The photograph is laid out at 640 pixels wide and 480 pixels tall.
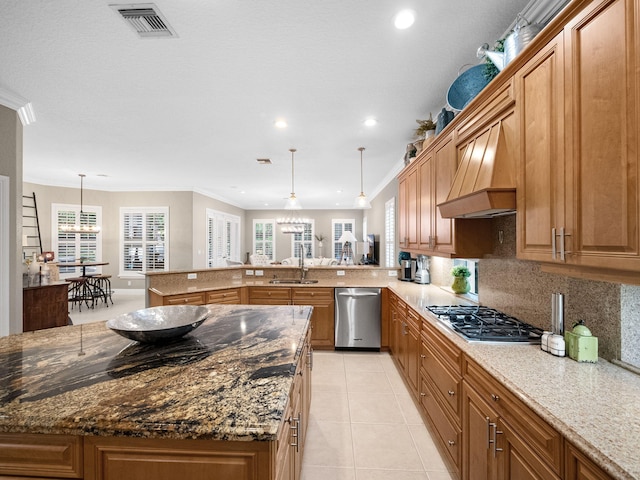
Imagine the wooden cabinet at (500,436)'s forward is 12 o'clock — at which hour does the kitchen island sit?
The kitchen island is roughly at 12 o'clock from the wooden cabinet.

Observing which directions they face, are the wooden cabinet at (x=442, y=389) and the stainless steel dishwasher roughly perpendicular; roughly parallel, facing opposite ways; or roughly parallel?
roughly perpendicular

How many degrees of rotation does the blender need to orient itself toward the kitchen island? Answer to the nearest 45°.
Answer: approximately 45° to its left

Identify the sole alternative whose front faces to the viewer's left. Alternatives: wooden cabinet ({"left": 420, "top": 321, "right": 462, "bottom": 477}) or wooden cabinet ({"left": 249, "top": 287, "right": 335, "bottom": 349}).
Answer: wooden cabinet ({"left": 420, "top": 321, "right": 462, "bottom": 477})

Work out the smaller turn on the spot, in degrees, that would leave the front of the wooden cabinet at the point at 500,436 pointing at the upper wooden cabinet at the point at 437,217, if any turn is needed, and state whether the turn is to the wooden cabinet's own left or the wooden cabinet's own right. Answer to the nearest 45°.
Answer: approximately 135° to the wooden cabinet's own right

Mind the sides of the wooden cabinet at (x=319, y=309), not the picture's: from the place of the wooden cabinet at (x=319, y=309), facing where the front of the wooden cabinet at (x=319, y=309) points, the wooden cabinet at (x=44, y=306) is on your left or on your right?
on your right

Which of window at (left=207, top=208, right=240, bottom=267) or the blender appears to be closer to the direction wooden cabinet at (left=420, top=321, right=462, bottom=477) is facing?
the window

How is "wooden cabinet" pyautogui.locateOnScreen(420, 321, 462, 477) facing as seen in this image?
to the viewer's left

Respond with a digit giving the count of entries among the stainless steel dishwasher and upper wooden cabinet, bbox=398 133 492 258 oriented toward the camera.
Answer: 1

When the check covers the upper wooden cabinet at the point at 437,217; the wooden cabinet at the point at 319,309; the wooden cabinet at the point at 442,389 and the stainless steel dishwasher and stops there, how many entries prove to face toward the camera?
2

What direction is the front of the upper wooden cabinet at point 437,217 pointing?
to the viewer's left

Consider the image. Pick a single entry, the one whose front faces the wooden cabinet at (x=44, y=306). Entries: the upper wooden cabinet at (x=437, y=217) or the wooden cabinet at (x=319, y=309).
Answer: the upper wooden cabinet

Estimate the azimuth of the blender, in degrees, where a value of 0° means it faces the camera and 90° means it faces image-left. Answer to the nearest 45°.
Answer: approximately 45°
